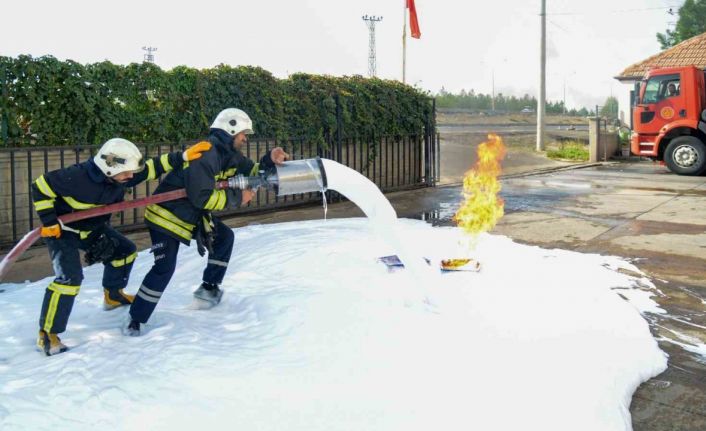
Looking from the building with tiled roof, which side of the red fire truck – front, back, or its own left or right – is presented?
right

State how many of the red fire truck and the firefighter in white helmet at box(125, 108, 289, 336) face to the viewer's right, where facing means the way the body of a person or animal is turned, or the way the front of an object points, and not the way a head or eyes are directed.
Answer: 1

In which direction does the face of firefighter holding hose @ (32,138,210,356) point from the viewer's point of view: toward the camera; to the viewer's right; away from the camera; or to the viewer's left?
to the viewer's right

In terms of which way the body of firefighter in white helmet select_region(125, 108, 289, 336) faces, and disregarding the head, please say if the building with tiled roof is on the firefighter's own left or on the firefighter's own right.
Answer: on the firefighter's own left

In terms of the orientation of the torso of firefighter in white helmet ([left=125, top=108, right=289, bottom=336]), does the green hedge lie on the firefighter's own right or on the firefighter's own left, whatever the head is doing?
on the firefighter's own left

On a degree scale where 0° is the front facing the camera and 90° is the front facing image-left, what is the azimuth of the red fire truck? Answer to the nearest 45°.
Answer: approximately 90°

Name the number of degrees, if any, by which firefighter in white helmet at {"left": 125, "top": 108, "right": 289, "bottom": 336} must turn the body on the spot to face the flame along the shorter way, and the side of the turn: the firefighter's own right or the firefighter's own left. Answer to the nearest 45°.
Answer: approximately 45° to the firefighter's own left

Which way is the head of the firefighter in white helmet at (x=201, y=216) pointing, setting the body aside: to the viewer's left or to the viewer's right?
to the viewer's right

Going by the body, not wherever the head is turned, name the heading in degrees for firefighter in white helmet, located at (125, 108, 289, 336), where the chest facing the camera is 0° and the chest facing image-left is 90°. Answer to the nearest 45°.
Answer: approximately 270°
